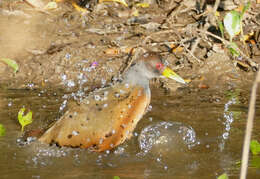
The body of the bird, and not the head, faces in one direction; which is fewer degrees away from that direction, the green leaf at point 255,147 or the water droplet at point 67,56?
the green leaf

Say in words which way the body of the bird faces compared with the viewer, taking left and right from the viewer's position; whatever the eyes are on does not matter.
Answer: facing to the right of the viewer

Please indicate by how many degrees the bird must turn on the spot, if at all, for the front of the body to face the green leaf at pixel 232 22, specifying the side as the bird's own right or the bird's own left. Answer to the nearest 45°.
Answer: approximately 45° to the bird's own left

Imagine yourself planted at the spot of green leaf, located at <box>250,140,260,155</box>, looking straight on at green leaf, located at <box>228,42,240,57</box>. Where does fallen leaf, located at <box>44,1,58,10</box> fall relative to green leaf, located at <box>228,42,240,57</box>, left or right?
left

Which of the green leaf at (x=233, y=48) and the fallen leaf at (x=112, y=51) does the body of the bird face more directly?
the green leaf

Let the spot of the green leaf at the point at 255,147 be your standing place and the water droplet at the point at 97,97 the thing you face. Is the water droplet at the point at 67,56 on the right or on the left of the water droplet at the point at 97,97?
right

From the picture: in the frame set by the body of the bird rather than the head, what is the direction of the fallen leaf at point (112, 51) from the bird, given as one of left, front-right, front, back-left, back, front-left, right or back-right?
left

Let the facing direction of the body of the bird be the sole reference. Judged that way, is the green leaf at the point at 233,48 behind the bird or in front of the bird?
in front

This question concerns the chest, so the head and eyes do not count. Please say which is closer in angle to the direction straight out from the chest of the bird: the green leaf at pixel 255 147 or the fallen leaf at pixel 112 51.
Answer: the green leaf
